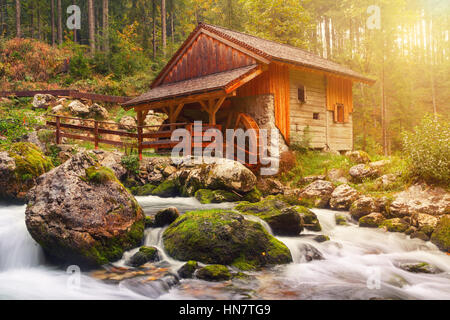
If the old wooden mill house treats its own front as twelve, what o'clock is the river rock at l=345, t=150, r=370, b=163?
The river rock is roughly at 8 o'clock from the old wooden mill house.

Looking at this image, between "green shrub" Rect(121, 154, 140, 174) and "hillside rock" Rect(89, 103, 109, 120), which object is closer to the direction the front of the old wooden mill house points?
the green shrub

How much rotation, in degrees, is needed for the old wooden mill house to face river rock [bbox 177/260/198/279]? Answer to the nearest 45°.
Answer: approximately 45° to its left

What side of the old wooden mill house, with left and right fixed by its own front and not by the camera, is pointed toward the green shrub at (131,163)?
front

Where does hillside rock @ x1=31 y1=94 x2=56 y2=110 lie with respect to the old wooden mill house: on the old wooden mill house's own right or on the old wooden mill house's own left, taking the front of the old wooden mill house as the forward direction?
on the old wooden mill house's own right

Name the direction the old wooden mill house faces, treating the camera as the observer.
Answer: facing the viewer and to the left of the viewer

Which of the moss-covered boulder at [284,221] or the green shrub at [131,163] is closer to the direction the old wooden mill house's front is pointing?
the green shrub

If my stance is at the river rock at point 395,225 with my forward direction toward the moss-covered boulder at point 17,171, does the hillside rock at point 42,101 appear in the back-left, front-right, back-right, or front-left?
front-right

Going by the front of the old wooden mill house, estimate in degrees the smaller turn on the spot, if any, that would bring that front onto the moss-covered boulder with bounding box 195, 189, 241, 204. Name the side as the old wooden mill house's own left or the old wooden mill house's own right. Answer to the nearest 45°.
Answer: approximately 45° to the old wooden mill house's own left

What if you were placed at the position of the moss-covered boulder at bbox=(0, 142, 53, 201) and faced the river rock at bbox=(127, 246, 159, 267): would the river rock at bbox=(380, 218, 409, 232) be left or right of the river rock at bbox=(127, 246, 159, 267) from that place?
left

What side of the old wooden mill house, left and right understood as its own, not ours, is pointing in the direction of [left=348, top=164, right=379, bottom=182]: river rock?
left

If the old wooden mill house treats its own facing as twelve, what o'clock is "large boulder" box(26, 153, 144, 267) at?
The large boulder is roughly at 11 o'clock from the old wooden mill house.
